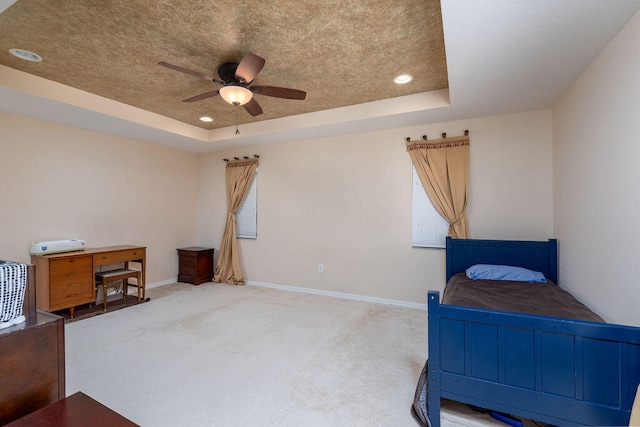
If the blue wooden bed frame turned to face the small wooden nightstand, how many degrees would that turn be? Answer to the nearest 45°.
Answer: approximately 90° to its right

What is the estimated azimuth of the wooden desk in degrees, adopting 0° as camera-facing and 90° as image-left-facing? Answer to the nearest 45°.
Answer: approximately 315°

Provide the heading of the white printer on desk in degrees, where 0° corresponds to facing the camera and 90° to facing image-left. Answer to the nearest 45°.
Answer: approximately 315°

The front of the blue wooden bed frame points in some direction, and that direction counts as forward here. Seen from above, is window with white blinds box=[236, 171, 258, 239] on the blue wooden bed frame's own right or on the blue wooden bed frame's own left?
on the blue wooden bed frame's own right
